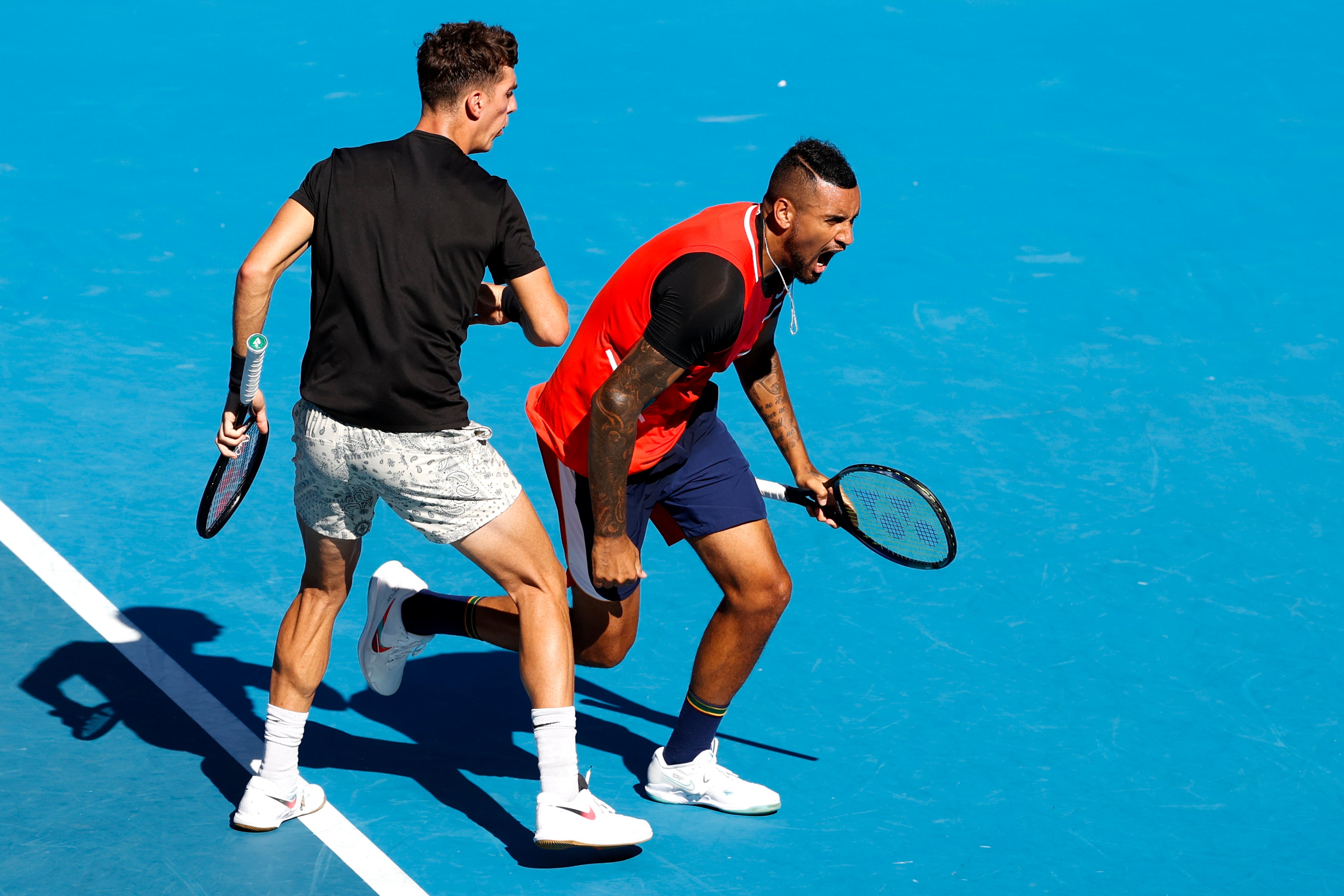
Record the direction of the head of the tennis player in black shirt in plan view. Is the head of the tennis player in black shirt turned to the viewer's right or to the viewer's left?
to the viewer's right

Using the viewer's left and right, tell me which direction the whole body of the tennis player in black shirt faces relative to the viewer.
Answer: facing away from the viewer and to the right of the viewer
